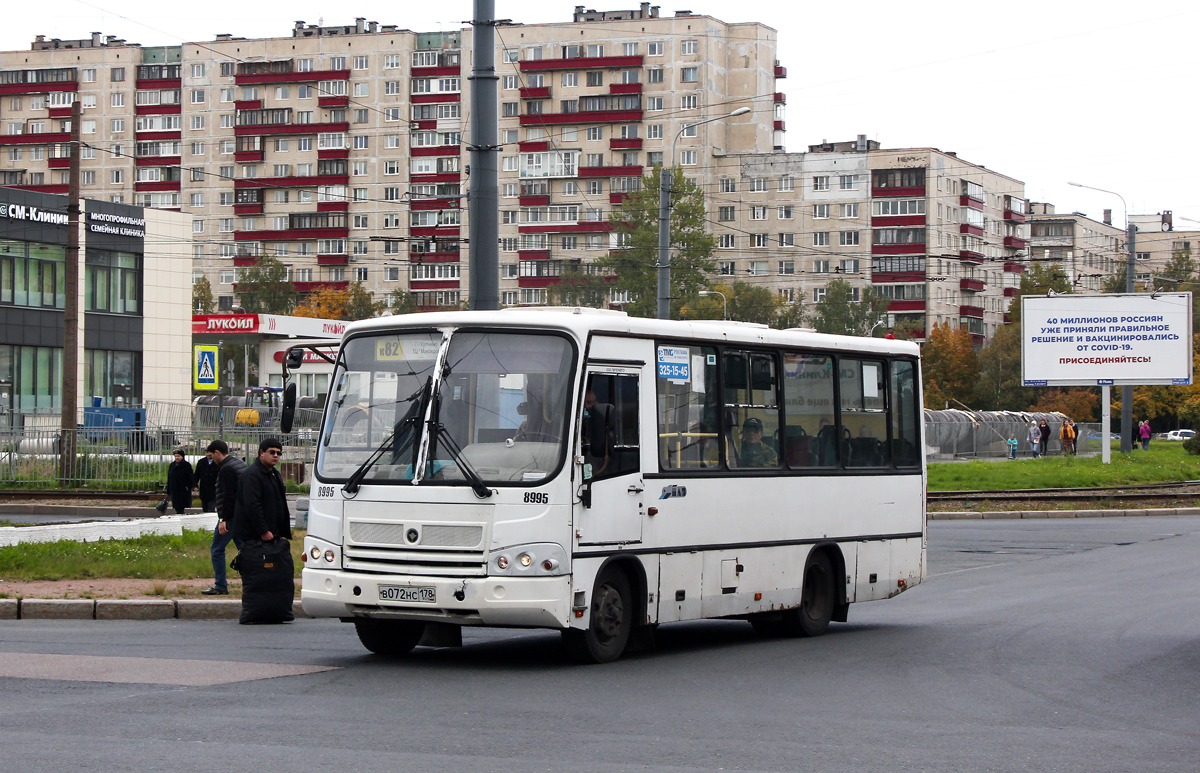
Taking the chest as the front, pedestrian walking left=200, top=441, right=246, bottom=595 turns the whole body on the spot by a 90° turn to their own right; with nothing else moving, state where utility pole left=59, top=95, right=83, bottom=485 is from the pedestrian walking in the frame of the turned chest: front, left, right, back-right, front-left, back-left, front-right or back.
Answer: front

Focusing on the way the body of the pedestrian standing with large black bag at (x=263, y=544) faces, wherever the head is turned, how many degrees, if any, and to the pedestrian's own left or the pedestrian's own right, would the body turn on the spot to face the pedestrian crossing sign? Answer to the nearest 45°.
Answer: approximately 135° to the pedestrian's own left

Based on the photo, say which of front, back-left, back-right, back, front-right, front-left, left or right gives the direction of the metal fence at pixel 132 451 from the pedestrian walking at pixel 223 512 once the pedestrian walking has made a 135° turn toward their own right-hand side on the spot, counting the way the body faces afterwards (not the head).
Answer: front-left

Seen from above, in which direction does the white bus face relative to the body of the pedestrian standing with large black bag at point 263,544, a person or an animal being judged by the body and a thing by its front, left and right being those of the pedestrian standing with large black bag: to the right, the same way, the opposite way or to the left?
to the right

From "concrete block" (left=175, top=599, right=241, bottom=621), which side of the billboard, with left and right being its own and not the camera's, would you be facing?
front

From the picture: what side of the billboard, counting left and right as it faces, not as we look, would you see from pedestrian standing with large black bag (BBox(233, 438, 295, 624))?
front

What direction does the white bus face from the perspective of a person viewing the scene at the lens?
facing the viewer and to the left of the viewer

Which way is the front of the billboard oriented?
toward the camera

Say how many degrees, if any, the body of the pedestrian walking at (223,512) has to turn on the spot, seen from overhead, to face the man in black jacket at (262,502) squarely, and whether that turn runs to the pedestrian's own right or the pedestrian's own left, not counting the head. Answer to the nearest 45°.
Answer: approximately 90° to the pedestrian's own left

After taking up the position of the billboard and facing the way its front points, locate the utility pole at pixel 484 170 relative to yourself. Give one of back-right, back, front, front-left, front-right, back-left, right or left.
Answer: front

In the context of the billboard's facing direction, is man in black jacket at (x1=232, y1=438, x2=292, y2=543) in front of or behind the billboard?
in front

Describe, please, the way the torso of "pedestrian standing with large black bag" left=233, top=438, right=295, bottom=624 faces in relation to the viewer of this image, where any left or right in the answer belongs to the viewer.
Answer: facing the viewer and to the right of the viewer
